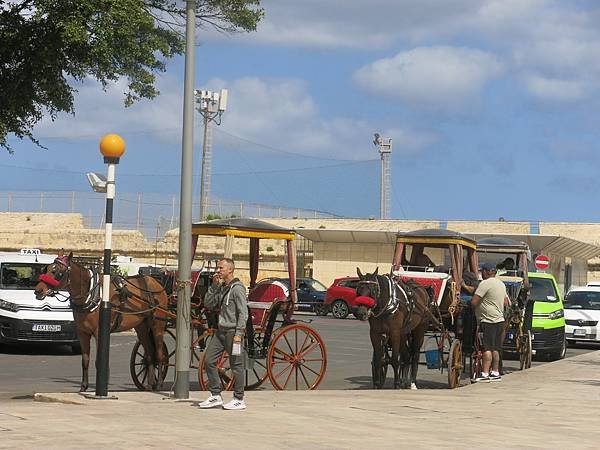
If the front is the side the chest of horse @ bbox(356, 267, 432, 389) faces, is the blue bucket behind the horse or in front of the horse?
behind

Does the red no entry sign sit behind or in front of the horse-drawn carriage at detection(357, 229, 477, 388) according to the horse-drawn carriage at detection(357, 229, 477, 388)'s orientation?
behind

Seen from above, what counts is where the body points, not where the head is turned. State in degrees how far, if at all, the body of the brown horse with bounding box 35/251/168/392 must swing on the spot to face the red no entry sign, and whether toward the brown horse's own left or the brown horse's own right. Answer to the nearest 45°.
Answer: approximately 180°

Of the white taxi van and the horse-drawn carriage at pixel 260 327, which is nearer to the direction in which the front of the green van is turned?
the horse-drawn carriage

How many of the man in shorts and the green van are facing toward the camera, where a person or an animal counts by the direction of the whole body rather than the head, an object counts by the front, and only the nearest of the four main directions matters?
1

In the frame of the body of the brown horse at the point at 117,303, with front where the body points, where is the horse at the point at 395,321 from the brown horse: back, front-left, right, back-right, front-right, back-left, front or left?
back-left

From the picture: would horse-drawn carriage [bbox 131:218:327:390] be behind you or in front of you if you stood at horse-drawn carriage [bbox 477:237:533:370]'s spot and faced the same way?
in front

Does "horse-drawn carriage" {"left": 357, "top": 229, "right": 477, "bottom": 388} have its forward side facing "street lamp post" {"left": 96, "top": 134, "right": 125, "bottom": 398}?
no

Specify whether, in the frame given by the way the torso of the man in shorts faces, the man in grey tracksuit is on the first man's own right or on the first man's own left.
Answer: on the first man's own left

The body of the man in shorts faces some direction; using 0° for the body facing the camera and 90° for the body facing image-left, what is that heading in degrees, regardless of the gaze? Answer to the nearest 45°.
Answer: approximately 135°

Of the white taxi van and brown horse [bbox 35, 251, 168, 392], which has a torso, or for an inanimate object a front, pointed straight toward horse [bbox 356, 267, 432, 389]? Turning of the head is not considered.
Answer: the white taxi van
